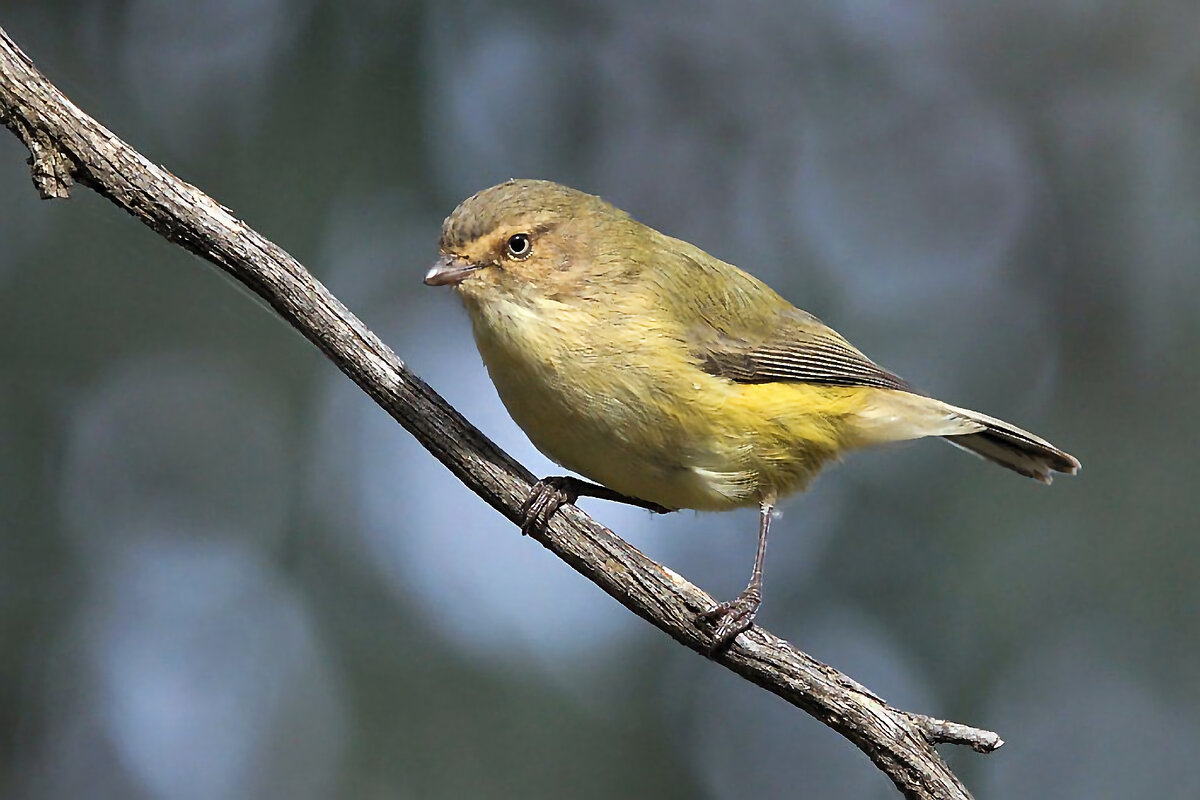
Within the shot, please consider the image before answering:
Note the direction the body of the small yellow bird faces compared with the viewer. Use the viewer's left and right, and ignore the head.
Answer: facing to the left of the viewer
